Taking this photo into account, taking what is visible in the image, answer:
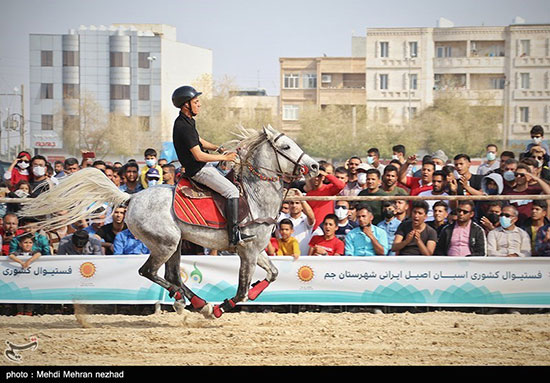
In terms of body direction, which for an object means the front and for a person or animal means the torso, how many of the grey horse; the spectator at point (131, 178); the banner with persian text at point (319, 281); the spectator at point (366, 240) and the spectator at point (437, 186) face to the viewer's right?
1

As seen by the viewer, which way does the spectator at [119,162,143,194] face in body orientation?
toward the camera

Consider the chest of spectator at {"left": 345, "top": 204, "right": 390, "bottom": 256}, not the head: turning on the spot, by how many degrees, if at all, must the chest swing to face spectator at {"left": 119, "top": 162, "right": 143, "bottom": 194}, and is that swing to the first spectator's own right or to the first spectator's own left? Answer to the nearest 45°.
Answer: approximately 45° to the first spectator's own right

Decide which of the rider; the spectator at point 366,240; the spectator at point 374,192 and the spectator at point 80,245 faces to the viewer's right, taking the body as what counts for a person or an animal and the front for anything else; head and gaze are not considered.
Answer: the rider

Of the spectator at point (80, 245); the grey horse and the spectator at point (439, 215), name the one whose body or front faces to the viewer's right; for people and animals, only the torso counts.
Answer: the grey horse

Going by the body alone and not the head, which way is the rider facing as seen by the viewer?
to the viewer's right

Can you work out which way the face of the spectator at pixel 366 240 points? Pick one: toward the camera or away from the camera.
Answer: toward the camera

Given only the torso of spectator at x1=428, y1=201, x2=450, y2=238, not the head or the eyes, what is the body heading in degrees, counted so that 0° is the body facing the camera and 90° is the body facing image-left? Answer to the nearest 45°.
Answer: approximately 45°

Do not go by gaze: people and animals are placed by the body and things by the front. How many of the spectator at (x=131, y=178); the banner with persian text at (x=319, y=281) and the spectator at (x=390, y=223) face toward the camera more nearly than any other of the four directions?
3

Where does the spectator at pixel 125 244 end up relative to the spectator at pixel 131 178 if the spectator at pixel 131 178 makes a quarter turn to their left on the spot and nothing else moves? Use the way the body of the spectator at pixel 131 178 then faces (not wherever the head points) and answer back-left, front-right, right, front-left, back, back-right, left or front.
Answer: right

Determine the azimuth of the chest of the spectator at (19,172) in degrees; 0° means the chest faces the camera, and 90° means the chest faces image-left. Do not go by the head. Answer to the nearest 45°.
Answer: approximately 315°

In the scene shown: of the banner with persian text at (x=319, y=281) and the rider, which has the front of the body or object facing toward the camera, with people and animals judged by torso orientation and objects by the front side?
the banner with persian text

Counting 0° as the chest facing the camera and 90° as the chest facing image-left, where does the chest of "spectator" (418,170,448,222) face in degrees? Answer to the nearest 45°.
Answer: approximately 45°

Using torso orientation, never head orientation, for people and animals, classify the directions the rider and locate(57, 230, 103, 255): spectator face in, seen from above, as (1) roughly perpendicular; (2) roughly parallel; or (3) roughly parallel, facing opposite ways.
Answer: roughly perpendicular

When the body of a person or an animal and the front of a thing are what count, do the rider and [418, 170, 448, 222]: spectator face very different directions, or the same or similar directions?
very different directions
